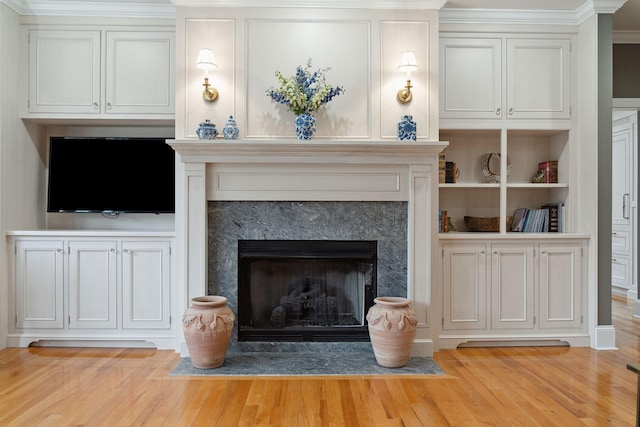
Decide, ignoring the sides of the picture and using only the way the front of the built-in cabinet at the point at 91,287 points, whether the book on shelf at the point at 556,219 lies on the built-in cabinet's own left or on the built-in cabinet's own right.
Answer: on the built-in cabinet's own left

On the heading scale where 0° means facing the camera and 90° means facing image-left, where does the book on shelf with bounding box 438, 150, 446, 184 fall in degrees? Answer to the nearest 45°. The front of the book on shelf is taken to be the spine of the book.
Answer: approximately 0°

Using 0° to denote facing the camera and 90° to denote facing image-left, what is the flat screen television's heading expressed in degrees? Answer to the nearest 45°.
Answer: approximately 0°
